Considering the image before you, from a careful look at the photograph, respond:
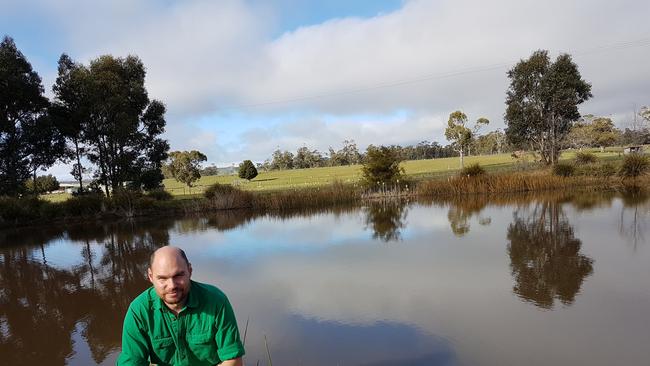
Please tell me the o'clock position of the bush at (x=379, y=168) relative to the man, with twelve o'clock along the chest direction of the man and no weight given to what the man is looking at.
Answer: The bush is roughly at 7 o'clock from the man.

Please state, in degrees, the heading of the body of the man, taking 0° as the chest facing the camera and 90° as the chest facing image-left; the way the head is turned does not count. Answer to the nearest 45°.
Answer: approximately 0°

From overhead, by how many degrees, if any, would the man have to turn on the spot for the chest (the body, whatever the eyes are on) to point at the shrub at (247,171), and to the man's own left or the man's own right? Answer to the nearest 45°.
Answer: approximately 180°

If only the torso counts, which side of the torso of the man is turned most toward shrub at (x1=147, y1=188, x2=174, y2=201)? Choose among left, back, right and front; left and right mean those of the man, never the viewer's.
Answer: back

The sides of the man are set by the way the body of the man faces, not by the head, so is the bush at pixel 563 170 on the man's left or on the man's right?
on the man's left

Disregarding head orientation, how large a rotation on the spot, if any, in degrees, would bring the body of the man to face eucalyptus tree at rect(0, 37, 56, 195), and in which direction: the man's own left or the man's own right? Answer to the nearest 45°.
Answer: approximately 180°

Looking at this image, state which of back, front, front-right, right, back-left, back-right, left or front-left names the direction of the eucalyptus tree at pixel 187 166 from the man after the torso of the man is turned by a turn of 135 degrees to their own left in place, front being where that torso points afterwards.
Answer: front-left

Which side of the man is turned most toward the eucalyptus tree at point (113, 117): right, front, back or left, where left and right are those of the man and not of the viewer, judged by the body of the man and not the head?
back

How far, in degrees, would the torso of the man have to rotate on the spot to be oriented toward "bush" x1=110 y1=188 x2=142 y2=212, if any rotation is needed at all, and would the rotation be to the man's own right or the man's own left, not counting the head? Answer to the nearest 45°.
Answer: approximately 180°

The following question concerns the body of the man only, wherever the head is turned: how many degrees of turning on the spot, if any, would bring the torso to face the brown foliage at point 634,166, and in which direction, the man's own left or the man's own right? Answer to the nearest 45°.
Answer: approximately 135° to the man's own left
